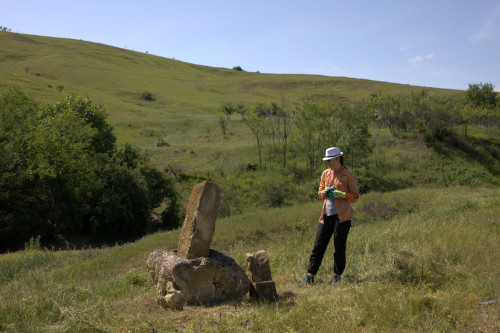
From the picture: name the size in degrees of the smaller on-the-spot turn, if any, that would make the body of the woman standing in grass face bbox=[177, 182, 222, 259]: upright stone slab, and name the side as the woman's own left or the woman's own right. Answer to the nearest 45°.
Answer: approximately 45° to the woman's own right

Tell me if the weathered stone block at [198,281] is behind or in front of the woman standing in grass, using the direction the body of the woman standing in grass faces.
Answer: in front

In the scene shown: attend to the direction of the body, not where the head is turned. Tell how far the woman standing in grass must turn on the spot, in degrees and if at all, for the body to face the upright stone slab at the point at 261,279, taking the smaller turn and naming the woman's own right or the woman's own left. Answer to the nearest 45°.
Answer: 0° — they already face it

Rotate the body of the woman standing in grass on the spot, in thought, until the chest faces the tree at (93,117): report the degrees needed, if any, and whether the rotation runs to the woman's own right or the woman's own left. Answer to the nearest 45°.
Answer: approximately 90° to the woman's own right

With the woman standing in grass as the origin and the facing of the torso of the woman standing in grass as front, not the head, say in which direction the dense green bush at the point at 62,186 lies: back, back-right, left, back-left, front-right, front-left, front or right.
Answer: right

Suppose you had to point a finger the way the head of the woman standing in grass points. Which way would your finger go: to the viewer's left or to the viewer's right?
to the viewer's left

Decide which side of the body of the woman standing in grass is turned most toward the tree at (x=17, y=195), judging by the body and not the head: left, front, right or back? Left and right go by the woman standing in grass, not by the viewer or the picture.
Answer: right

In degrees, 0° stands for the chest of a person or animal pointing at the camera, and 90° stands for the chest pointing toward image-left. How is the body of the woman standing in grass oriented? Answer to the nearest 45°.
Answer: approximately 45°

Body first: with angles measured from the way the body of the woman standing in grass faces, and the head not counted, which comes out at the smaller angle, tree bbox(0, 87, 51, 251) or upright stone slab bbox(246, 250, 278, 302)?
the upright stone slab
